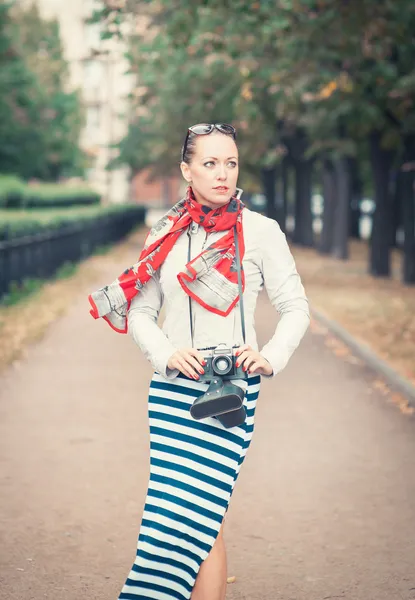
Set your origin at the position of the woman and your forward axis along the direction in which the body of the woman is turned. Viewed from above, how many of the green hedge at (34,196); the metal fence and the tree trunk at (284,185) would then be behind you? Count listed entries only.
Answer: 3

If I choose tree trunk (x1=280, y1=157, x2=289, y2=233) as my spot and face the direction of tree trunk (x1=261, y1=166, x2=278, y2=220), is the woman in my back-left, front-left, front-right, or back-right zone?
back-left

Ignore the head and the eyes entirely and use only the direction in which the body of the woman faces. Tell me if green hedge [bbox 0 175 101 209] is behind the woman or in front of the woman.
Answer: behind

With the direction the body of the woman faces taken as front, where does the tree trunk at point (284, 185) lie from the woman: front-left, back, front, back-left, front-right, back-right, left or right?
back

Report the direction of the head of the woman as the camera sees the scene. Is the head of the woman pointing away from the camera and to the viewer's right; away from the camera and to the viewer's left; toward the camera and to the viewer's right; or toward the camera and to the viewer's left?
toward the camera and to the viewer's right

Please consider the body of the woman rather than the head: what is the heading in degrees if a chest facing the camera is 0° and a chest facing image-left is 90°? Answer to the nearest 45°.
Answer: approximately 0°

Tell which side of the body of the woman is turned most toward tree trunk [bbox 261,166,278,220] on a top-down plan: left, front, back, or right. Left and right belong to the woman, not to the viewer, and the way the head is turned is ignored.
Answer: back

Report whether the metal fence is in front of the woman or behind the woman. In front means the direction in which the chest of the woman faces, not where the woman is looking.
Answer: behind

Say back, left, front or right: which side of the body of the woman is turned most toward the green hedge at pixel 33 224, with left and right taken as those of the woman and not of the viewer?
back

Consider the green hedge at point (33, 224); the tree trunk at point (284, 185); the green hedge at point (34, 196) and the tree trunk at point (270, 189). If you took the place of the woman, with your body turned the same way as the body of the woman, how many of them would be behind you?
4
